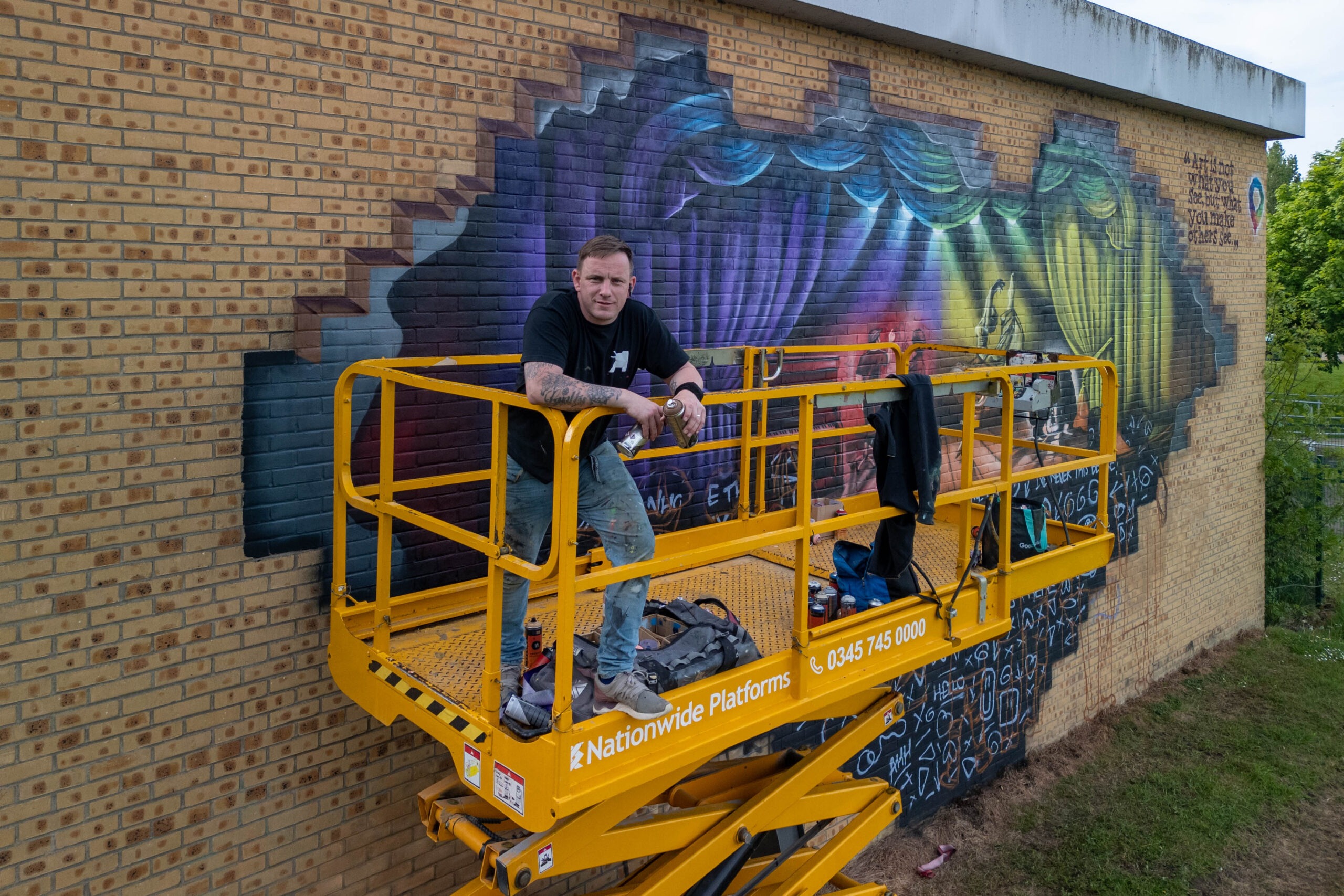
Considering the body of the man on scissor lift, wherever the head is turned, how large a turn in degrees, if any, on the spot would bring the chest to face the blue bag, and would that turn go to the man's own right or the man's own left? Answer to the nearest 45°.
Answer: approximately 90° to the man's own left

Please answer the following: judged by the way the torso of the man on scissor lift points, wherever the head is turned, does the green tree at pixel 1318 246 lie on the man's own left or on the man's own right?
on the man's own left

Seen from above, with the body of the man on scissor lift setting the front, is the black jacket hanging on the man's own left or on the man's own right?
on the man's own left

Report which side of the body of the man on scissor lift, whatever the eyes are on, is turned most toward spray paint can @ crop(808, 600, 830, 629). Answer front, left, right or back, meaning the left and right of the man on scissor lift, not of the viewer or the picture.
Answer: left

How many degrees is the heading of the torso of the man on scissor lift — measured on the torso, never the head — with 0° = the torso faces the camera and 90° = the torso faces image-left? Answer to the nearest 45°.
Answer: approximately 315°

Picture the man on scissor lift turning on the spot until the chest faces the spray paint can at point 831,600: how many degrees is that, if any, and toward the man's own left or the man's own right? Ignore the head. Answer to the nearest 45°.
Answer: approximately 90° to the man's own left

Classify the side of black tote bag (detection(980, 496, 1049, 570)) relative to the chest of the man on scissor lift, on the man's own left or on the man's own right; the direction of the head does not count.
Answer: on the man's own left
